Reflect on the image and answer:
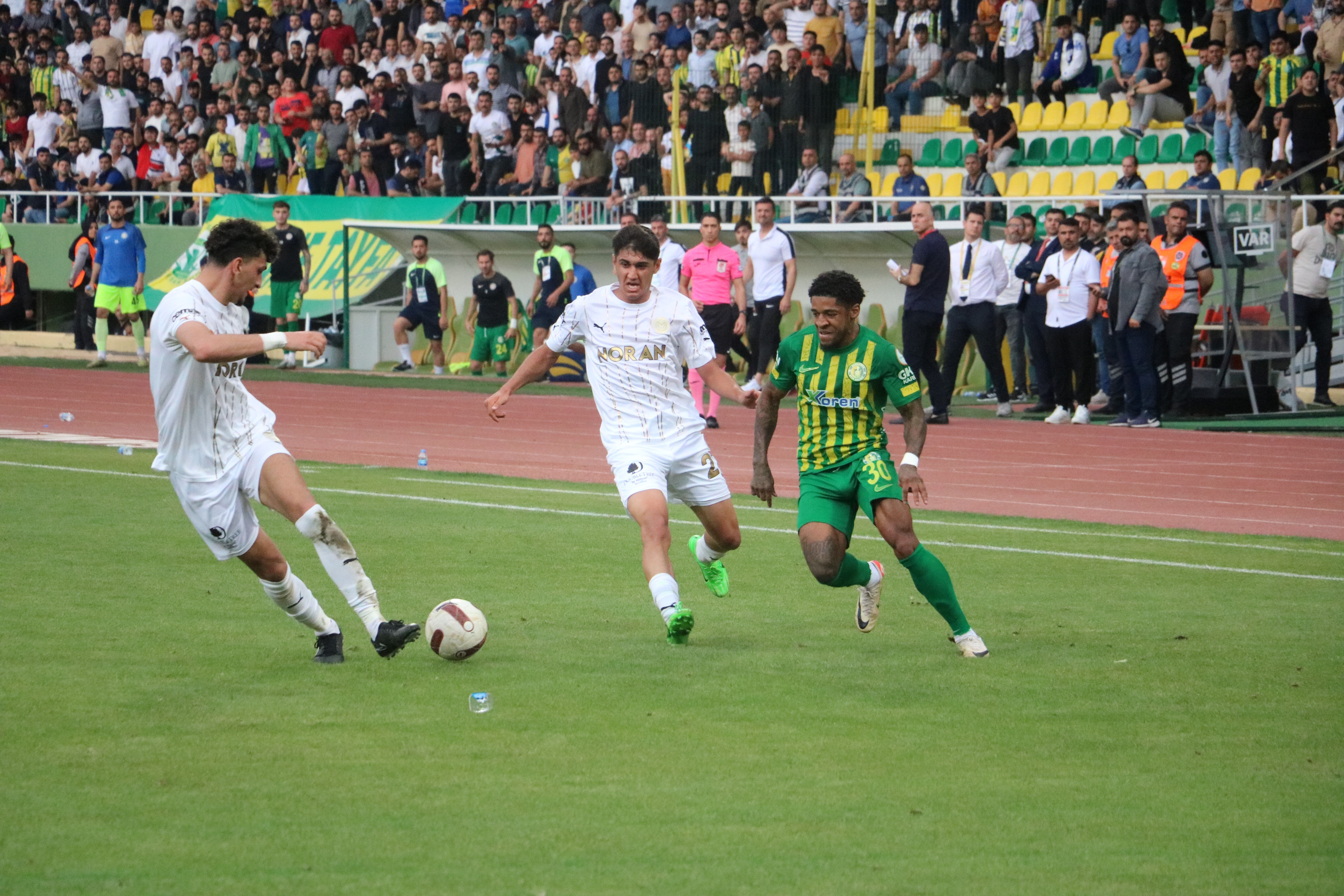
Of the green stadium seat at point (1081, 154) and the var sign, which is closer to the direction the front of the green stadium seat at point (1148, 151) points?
the var sign

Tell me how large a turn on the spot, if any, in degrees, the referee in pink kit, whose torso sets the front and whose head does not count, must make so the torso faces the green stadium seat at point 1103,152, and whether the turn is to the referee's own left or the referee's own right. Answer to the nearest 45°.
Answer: approximately 135° to the referee's own left

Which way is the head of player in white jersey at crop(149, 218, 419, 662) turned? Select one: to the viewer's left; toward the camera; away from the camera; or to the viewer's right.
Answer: to the viewer's right

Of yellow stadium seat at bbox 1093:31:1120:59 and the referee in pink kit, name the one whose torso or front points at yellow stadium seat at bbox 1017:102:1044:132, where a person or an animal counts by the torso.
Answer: yellow stadium seat at bbox 1093:31:1120:59

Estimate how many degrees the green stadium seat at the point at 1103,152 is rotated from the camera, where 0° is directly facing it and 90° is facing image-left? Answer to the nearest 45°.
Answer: approximately 45°

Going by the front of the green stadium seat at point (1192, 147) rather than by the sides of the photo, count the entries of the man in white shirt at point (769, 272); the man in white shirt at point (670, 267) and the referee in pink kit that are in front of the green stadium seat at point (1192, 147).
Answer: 3

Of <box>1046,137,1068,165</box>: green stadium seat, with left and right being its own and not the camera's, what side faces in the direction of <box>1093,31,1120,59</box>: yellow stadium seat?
back

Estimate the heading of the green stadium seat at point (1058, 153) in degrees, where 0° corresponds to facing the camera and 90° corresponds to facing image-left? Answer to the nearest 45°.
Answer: approximately 45°

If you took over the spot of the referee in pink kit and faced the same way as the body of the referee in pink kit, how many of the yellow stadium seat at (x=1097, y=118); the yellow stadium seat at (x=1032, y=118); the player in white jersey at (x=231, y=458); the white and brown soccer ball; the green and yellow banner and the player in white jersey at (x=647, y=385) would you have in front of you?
3
